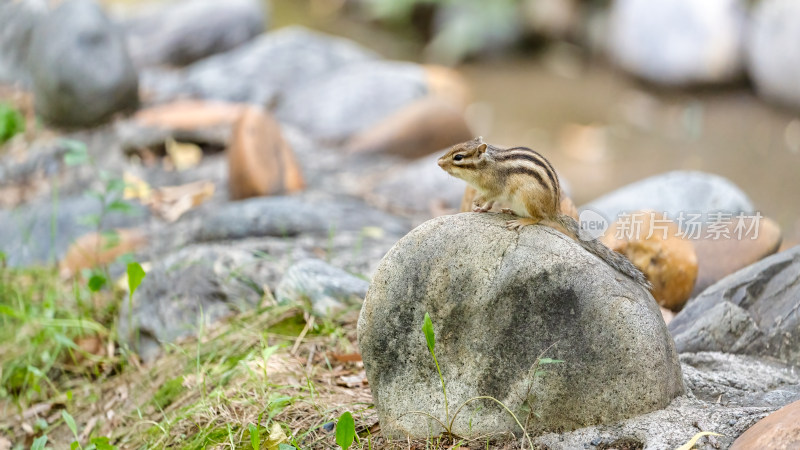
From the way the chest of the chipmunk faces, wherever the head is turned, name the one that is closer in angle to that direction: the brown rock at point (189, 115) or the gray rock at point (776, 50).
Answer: the brown rock

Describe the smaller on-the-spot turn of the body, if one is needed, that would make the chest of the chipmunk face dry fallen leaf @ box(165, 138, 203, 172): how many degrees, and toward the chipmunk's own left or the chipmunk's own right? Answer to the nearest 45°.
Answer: approximately 45° to the chipmunk's own right

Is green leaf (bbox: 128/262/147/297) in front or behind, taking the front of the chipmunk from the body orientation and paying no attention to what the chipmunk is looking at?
in front

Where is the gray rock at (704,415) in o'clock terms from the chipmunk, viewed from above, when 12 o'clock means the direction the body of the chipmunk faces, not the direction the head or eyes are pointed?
The gray rock is roughly at 7 o'clock from the chipmunk.

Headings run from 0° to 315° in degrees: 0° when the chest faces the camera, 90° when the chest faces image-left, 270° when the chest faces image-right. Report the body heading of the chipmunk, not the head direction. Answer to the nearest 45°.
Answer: approximately 90°

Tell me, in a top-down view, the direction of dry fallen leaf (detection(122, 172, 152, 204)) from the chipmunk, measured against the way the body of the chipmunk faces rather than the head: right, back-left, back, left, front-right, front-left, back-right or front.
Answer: front-right

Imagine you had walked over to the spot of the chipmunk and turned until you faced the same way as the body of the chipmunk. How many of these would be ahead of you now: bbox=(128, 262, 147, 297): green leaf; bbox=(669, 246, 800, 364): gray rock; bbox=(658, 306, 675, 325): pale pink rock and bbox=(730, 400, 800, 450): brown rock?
1

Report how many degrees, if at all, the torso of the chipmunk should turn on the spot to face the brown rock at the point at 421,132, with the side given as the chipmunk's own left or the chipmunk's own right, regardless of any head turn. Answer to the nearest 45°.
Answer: approximately 90° to the chipmunk's own right

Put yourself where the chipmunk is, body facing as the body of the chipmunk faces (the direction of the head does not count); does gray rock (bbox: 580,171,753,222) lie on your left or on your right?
on your right

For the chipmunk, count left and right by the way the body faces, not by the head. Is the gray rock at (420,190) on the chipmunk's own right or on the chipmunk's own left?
on the chipmunk's own right

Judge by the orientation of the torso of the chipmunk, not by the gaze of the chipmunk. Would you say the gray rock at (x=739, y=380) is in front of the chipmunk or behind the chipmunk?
behind

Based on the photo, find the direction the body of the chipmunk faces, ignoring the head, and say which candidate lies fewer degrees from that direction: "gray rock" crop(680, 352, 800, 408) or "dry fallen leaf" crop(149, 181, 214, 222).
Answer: the dry fallen leaf
